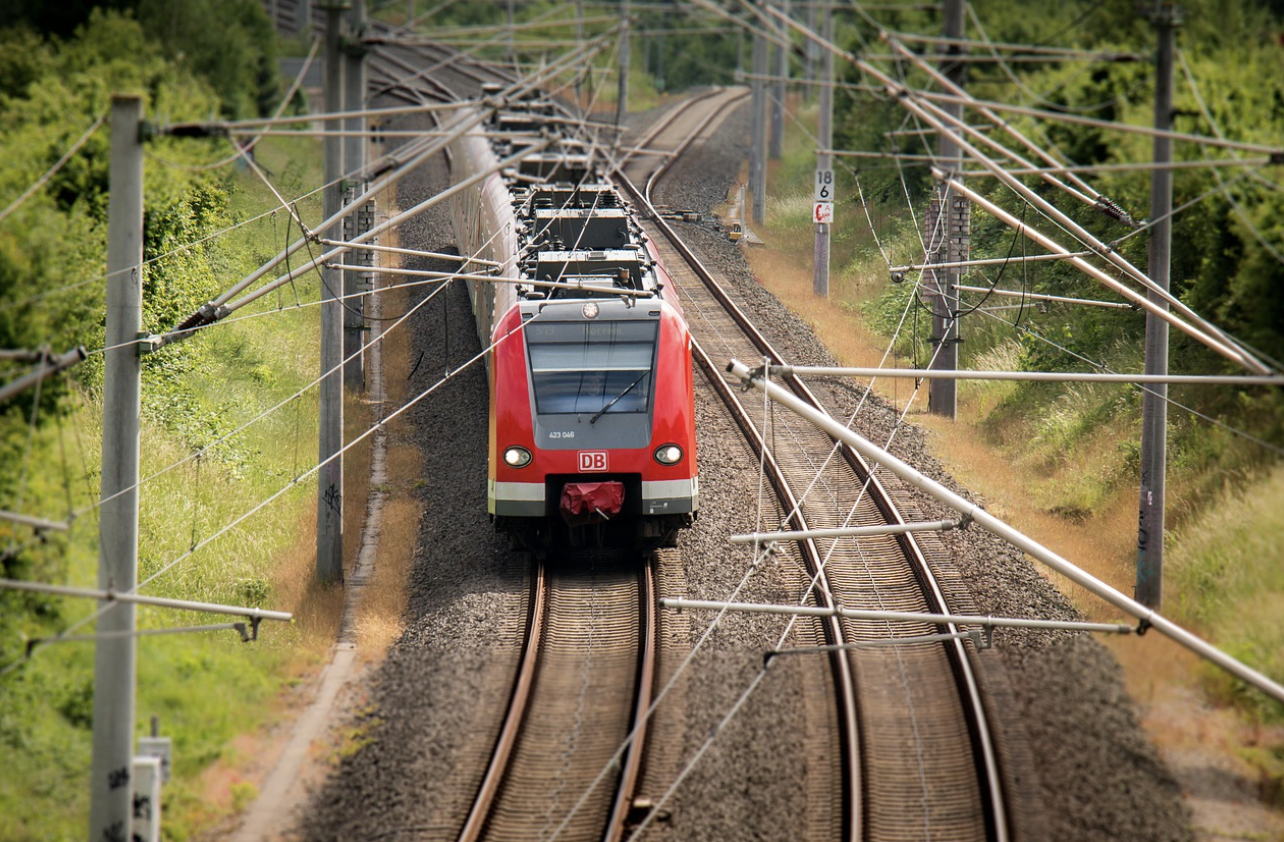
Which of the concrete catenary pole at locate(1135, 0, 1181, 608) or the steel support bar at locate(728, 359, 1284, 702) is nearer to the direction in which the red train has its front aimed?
the steel support bar

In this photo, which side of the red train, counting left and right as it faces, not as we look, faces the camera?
front

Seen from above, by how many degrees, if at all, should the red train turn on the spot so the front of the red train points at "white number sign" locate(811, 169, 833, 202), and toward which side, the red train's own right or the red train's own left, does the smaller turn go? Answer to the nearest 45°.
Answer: approximately 180°

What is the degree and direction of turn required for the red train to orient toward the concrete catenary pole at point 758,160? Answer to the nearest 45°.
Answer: approximately 180°

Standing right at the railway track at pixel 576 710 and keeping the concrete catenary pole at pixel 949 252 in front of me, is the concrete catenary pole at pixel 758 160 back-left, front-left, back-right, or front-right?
front-left

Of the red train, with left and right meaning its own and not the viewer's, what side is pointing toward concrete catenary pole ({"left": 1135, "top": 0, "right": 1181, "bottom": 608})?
left

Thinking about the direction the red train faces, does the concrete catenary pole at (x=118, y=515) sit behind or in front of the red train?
in front

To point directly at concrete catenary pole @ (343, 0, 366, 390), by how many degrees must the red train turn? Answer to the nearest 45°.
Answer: approximately 135° to its right

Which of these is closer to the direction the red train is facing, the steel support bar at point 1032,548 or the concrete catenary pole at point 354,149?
the steel support bar

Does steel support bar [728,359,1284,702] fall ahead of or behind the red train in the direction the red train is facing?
ahead
